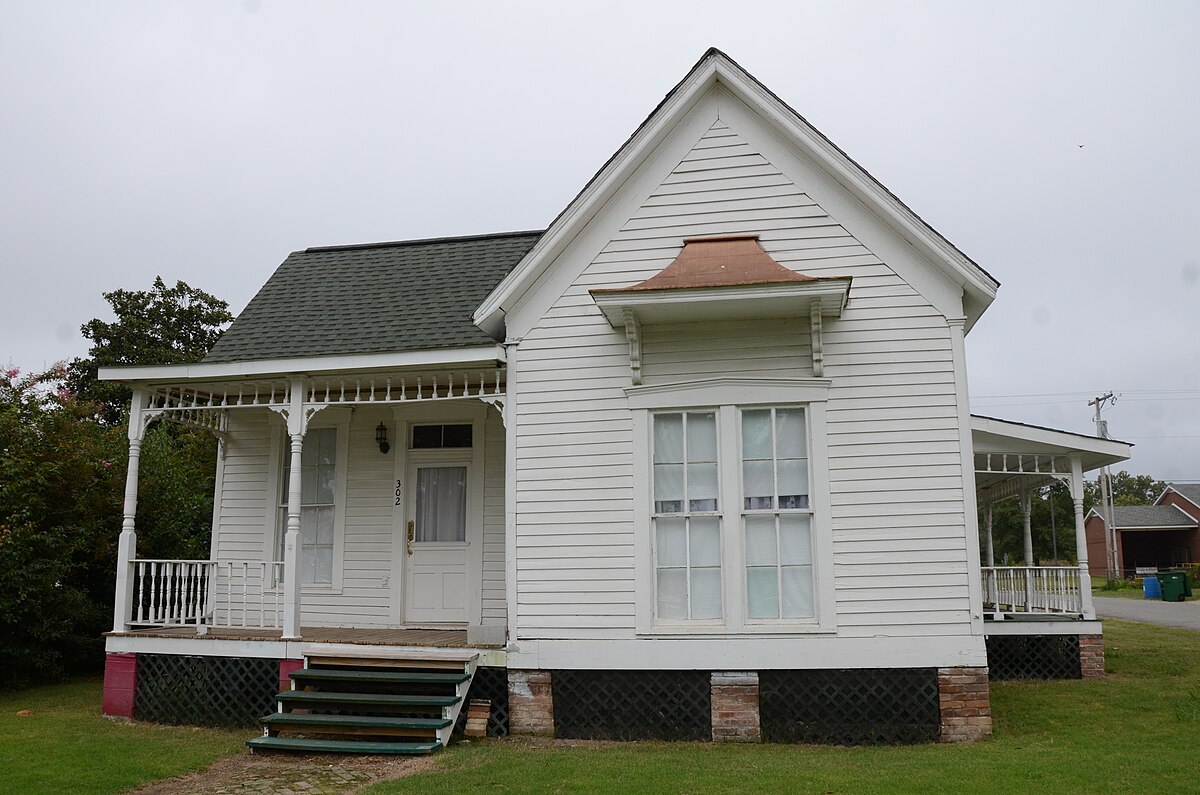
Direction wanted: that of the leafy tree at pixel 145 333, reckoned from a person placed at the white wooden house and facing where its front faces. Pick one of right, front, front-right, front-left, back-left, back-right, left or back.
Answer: back-right

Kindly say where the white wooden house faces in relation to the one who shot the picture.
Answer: facing the viewer

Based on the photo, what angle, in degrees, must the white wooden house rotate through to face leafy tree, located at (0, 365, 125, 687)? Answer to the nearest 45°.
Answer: approximately 135° to its right

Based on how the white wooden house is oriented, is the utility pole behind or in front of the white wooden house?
behind
